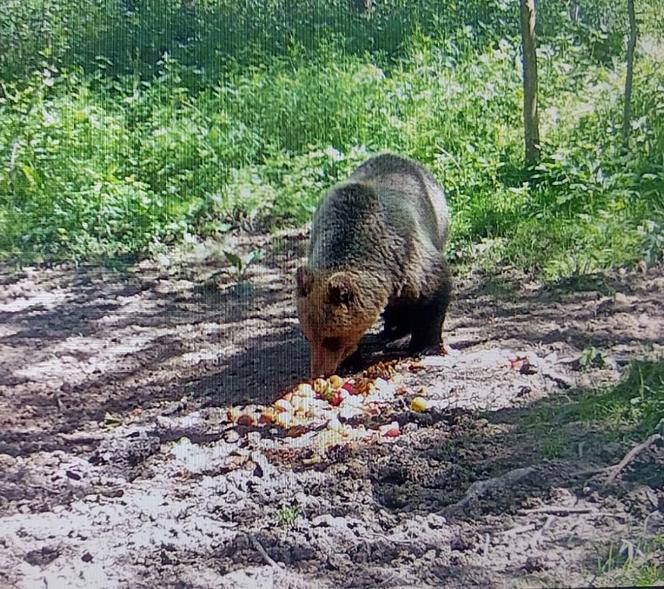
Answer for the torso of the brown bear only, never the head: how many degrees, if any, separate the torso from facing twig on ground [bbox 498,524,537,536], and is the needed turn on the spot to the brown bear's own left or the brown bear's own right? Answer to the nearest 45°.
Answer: approximately 45° to the brown bear's own left

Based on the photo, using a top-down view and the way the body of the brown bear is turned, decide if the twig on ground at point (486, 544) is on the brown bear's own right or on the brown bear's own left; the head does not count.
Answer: on the brown bear's own left

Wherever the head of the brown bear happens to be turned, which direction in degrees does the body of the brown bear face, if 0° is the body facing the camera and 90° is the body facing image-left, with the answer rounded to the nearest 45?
approximately 45°

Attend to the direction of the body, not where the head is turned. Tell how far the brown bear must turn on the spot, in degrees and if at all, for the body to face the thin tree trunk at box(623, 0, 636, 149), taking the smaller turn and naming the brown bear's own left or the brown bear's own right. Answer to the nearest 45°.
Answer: approximately 135° to the brown bear's own left

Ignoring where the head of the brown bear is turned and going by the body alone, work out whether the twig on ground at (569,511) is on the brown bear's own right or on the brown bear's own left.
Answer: on the brown bear's own left

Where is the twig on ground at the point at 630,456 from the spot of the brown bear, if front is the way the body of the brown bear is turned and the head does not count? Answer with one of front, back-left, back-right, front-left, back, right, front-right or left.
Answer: left
